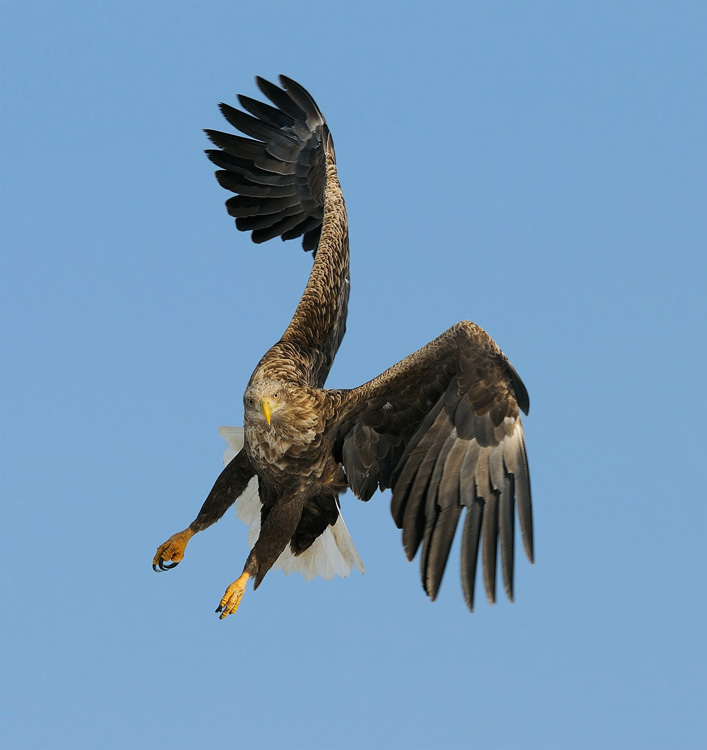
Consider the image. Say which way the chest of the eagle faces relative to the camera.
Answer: toward the camera
